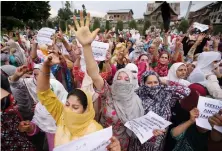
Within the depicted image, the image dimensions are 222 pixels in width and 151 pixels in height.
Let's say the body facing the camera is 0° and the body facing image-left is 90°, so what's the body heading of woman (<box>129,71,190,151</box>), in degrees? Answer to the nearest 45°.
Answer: approximately 0°

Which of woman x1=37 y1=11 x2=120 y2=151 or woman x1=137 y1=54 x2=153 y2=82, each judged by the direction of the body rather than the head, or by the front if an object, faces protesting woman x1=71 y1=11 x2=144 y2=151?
woman x1=137 y1=54 x2=153 y2=82

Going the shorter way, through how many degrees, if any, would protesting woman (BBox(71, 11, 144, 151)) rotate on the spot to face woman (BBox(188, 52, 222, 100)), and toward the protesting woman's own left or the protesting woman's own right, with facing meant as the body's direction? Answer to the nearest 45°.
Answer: approximately 135° to the protesting woman's own left

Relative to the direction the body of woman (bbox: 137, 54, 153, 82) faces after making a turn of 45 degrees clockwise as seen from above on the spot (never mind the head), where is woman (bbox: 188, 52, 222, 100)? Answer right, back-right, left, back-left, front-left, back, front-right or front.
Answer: back-left

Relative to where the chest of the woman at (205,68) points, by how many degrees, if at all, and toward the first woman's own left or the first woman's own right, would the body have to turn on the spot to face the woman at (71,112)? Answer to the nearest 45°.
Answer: approximately 90° to the first woman's own right

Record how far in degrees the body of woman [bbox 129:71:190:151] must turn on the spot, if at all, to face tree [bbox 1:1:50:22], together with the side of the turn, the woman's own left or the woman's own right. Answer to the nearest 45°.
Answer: approximately 135° to the woman's own right

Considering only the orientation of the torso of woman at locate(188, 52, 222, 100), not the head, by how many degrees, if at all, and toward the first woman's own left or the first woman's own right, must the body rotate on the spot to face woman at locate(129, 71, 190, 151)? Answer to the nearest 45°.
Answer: approximately 90° to the first woman's own right
